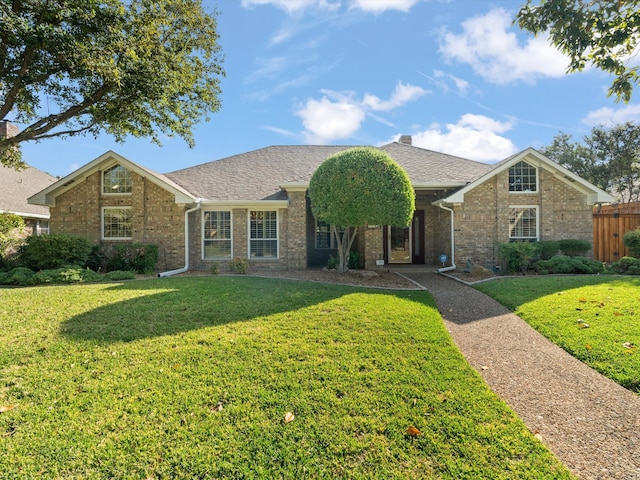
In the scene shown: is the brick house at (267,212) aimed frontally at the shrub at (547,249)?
no

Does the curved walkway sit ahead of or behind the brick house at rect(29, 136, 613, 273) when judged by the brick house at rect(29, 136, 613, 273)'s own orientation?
ahead

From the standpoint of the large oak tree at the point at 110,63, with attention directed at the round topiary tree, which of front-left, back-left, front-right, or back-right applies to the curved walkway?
front-right

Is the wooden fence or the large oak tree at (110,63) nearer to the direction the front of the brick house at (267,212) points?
the large oak tree

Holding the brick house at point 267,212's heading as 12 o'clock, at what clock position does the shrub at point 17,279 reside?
The shrub is roughly at 2 o'clock from the brick house.

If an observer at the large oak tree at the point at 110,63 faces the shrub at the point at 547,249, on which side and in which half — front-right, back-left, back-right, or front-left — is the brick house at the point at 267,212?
front-left

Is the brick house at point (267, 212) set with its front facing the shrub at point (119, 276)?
no

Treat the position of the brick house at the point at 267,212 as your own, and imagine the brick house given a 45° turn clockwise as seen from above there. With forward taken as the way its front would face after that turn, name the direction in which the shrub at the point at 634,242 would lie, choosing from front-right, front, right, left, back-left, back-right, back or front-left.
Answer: back-left

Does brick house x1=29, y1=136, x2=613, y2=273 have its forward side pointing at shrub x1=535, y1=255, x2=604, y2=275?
no

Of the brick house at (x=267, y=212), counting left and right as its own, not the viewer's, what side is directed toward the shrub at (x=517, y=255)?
left

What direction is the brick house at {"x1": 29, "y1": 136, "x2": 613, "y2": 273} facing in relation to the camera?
toward the camera

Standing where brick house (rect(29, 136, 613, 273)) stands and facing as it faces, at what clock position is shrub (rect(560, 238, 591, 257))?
The shrub is roughly at 9 o'clock from the brick house.

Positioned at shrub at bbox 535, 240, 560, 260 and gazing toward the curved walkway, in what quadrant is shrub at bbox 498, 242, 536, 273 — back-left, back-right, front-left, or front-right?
front-right
